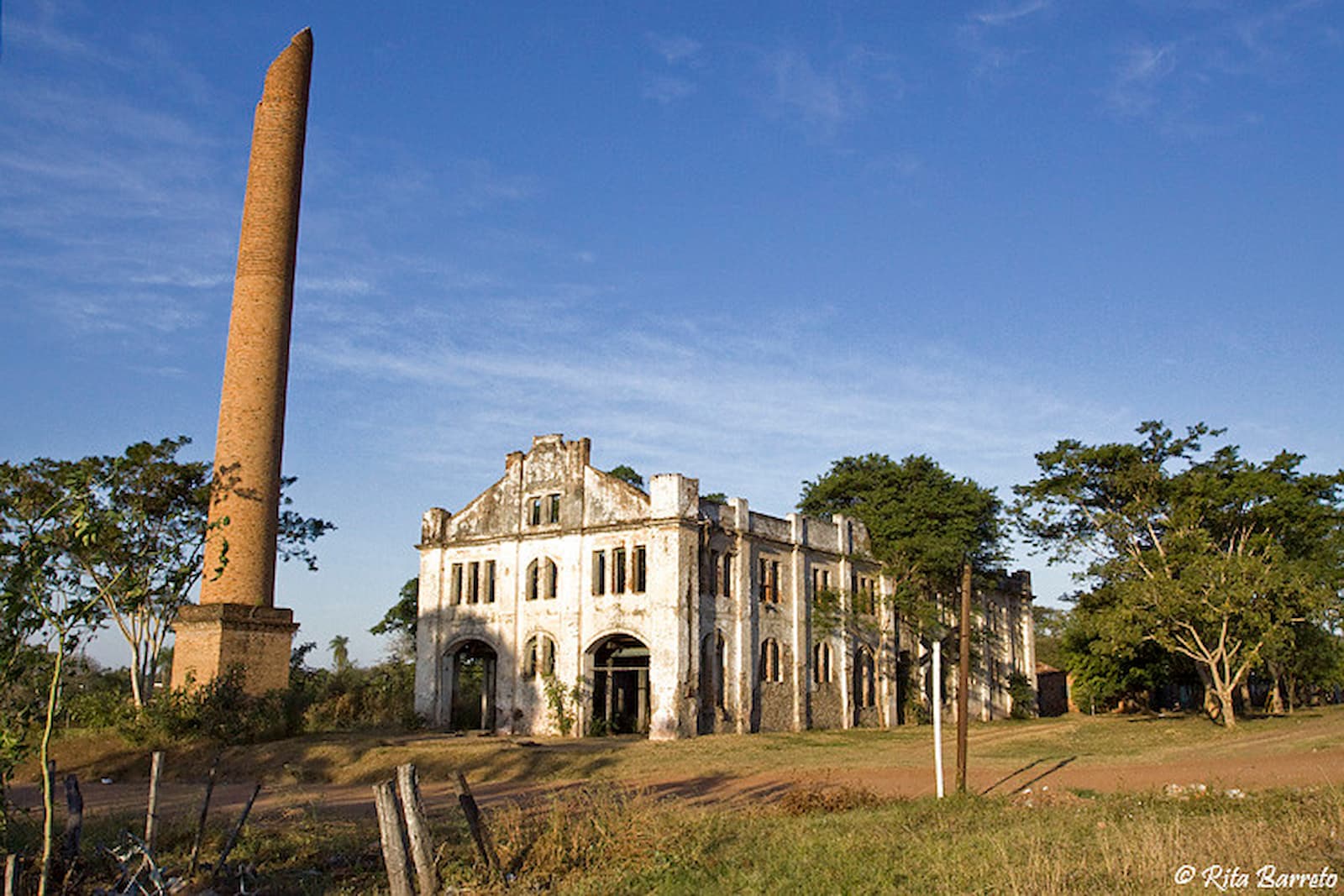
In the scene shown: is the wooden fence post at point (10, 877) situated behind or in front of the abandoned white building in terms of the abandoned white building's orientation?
in front

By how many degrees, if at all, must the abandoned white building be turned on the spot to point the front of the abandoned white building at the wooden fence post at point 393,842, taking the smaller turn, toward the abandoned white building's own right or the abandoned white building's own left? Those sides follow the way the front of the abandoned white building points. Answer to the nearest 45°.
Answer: approximately 45° to the abandoned white building's own left

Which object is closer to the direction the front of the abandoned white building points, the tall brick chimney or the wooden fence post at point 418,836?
the wooden fence post

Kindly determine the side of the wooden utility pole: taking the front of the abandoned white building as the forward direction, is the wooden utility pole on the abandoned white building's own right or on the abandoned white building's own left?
on the abandoned white building's own left

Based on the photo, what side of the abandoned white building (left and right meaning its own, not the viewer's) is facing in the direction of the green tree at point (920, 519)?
left

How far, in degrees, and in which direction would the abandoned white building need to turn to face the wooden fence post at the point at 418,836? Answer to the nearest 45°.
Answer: approximately 45° to its left

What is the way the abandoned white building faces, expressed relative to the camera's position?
facing the viewer and to the left of the viewer
